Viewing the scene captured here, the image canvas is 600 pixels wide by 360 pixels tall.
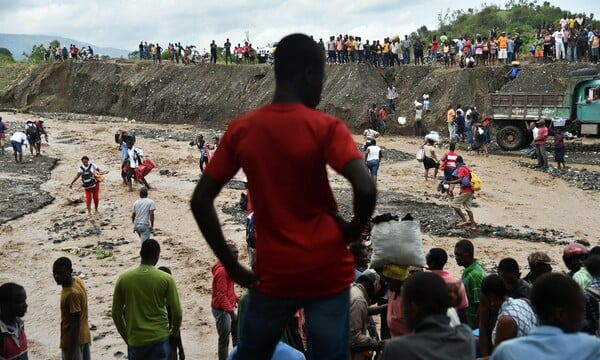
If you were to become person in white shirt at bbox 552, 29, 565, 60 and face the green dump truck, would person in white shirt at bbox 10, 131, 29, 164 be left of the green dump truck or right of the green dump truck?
right

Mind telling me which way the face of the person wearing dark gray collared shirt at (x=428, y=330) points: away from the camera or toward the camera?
away from the camera

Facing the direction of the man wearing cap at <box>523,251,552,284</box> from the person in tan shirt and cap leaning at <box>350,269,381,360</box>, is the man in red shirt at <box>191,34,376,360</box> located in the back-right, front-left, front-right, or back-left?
back-right

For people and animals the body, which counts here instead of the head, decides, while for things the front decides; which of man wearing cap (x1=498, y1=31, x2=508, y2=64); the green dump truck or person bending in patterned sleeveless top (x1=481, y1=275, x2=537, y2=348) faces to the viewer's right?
the green dump truck

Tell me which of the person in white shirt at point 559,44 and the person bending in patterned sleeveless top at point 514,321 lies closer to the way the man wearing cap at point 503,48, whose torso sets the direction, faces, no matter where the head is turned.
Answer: the person bending in patterned sleeveless top

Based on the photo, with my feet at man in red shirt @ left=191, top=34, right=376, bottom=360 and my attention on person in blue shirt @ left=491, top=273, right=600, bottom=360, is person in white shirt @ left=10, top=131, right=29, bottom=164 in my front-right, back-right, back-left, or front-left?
back-left

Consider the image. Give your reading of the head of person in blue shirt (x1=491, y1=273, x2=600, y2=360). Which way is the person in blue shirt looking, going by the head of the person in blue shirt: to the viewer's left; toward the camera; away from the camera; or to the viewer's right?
away from the camera

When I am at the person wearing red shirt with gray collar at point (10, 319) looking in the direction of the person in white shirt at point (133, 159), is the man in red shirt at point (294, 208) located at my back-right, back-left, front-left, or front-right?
back-right

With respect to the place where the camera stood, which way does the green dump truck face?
facing to the right of the viewer

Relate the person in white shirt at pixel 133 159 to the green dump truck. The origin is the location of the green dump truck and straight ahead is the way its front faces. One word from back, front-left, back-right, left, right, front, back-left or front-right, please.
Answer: back-right

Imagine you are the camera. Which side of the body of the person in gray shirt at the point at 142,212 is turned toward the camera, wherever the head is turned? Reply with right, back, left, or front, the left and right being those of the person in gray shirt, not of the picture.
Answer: back
